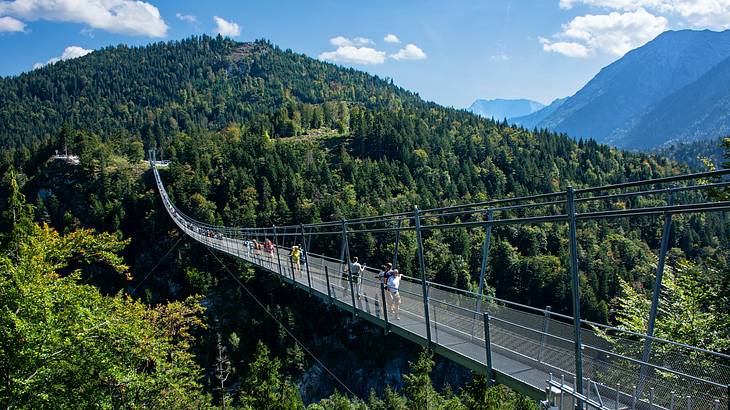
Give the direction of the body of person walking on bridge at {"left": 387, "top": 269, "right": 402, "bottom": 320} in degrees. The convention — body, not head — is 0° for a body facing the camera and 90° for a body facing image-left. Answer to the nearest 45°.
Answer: approximately 315°

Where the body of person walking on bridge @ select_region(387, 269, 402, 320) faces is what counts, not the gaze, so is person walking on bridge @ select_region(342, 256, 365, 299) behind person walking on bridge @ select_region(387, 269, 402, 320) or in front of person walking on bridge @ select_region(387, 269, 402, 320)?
behind
